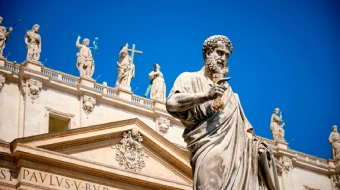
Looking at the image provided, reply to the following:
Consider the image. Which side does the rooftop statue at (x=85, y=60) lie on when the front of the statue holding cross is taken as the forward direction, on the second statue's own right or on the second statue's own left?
on the second statue's own right

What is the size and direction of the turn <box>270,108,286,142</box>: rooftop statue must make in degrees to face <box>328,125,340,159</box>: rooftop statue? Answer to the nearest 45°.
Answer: approximately 90° to its left

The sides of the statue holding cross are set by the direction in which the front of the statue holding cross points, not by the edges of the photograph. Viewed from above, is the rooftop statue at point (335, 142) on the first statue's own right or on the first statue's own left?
on the first statue's own left

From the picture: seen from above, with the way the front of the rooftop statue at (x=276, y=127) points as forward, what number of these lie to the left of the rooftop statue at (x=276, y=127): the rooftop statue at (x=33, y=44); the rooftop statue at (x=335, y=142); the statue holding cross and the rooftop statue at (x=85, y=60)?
1

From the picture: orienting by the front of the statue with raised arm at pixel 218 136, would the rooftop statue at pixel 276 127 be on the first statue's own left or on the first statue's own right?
on the first statue's own left

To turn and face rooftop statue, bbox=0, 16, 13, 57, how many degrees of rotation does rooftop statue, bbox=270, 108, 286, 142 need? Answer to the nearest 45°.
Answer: approximately 90° to its right

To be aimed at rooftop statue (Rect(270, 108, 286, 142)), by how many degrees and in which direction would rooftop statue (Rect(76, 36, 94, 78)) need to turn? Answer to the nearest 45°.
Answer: approximately 135° to its left

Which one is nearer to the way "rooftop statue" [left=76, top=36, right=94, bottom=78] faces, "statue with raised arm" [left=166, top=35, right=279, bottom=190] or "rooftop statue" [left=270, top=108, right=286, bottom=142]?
the statue with raised arm

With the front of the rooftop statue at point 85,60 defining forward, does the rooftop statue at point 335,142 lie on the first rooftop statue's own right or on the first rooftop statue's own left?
on the first rooftop statue's own left

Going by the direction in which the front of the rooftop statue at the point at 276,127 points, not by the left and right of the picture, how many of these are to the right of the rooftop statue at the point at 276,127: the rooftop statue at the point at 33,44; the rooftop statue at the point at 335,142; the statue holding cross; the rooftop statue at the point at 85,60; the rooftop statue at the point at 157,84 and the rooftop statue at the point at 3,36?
5

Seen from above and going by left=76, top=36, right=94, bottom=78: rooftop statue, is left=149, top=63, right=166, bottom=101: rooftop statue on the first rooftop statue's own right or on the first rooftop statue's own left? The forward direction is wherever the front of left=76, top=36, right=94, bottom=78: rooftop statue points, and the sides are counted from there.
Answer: on the first rooftop statue's own left
